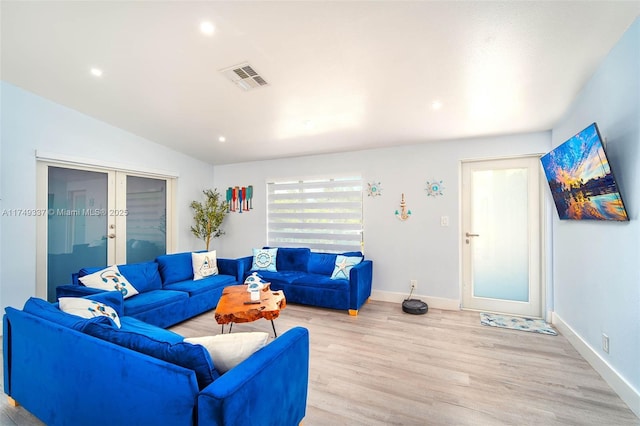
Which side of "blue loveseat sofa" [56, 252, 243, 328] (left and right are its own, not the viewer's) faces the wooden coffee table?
front

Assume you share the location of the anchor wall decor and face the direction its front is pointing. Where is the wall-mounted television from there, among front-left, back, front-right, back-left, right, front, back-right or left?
front-left

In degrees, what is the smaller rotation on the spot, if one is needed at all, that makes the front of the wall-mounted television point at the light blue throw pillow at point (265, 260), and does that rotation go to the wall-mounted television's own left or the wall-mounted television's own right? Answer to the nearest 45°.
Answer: approximately 45° to the wall-mounted television's own right

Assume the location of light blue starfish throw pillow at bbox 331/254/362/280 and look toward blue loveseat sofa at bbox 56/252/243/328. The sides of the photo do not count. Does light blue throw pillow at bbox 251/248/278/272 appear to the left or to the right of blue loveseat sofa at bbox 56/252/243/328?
right

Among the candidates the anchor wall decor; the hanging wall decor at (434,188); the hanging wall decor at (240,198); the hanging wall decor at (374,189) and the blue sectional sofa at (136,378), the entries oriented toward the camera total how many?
4

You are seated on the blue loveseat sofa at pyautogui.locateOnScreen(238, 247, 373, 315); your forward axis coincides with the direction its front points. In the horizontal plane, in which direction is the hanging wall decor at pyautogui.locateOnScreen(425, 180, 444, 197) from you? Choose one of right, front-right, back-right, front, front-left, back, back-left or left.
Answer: back-left

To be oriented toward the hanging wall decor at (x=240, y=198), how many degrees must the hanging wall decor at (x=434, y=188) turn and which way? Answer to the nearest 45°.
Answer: approximately 90° to its right

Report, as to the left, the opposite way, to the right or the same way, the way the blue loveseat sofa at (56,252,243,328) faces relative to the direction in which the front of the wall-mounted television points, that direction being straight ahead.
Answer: the opposite way

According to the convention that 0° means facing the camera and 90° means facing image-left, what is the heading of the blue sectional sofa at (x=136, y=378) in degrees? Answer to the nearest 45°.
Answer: approximately 225°

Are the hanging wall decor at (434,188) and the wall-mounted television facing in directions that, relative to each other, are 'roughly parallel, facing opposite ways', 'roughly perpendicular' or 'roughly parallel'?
roughly perpendicular

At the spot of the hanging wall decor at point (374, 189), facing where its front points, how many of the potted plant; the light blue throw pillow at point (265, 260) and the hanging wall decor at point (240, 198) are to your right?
3

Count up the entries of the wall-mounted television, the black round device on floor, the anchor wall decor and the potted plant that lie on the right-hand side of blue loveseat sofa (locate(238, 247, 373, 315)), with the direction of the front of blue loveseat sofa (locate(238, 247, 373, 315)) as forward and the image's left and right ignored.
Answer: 1

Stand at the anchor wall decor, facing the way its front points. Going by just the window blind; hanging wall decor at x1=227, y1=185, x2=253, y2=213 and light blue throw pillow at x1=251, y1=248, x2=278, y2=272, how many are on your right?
3

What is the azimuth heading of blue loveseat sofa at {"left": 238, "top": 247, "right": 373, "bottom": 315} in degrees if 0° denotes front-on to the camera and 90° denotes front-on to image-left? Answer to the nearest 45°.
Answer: approximately 45°

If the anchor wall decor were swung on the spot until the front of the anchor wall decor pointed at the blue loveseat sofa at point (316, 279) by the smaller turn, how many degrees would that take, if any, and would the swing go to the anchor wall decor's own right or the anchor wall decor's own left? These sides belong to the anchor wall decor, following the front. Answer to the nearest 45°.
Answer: approximately 90° to the anchor wall decor's own right

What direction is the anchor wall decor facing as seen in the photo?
toward the camera

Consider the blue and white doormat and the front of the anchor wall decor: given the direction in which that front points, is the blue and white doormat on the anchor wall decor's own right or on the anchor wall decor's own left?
on the anchor wall decor's own left

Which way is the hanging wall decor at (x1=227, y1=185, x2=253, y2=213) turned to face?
toward the camera

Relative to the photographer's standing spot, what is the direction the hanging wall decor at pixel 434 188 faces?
facing the viewer

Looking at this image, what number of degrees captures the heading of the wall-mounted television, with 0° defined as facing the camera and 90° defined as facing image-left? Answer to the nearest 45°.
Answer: approximately 45°
